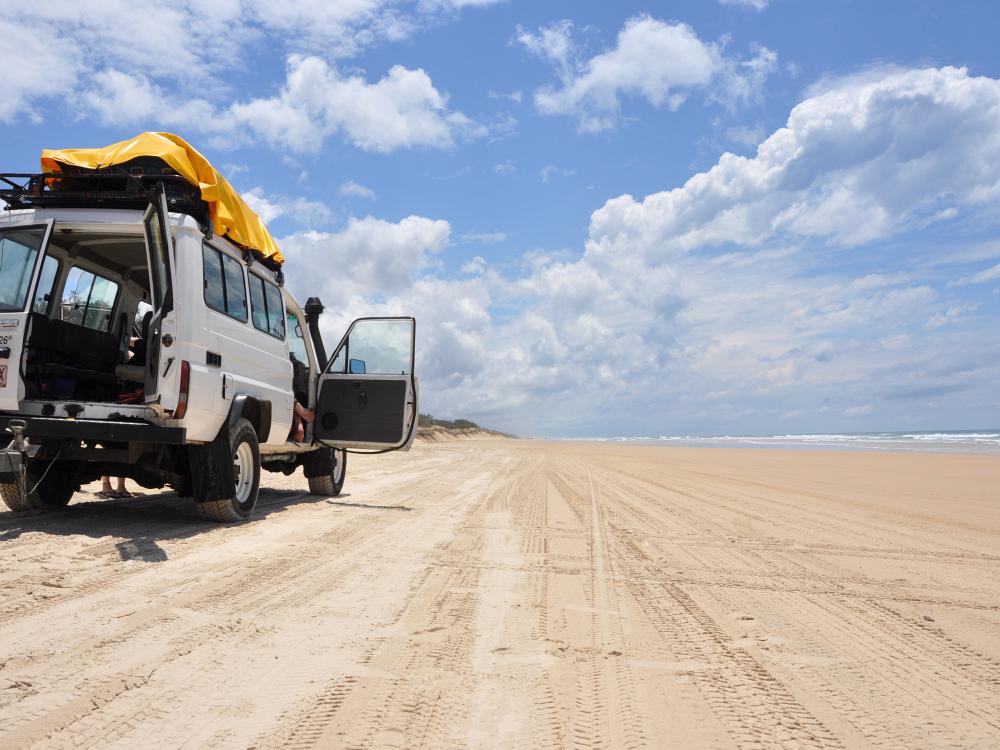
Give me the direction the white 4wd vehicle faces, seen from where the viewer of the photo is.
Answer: facing away from the viewer and to the right of the viewer
